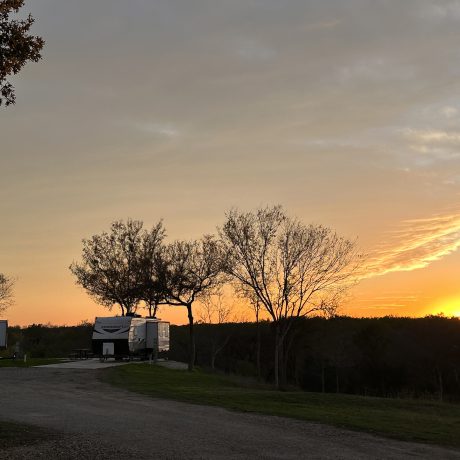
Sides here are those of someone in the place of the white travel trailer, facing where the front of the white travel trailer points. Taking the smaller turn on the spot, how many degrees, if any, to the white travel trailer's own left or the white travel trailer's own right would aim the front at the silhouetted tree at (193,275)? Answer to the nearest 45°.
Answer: approximately 135° to the white travel trailer's own left

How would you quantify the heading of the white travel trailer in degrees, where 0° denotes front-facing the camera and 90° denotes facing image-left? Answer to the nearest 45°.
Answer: approximately 45°
